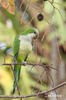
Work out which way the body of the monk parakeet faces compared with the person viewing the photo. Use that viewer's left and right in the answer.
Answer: facing the viewer and to the right of the viewer
